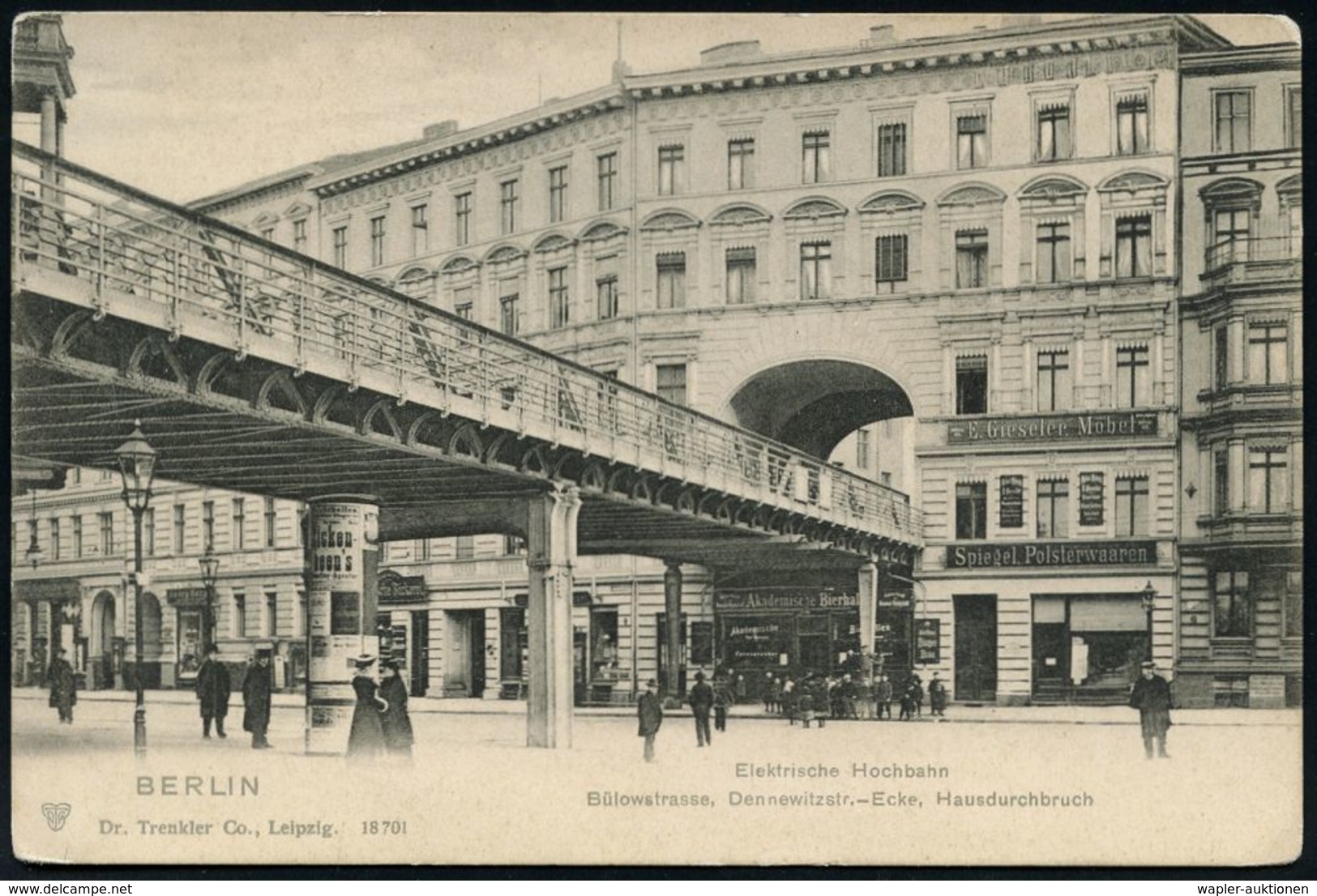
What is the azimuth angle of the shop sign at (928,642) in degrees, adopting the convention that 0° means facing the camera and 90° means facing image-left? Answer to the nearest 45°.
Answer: approximately 0°

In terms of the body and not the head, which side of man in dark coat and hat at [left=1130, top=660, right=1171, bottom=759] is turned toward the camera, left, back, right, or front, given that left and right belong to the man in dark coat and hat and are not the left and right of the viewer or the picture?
front

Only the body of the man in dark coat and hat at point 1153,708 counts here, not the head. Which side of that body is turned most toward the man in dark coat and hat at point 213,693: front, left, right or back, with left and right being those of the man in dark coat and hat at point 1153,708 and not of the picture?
right

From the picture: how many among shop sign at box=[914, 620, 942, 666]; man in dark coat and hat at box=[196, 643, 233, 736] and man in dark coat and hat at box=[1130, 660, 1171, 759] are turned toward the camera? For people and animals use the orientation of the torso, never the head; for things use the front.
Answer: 3

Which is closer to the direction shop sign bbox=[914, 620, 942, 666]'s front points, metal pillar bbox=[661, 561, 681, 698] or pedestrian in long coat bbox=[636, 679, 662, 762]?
the pedestrian in long coat

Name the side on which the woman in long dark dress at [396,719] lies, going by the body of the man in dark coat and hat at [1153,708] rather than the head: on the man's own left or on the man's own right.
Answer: on the man's own right

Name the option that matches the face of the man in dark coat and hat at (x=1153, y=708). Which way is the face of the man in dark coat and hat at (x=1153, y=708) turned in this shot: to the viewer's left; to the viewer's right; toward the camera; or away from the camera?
toward the camera
